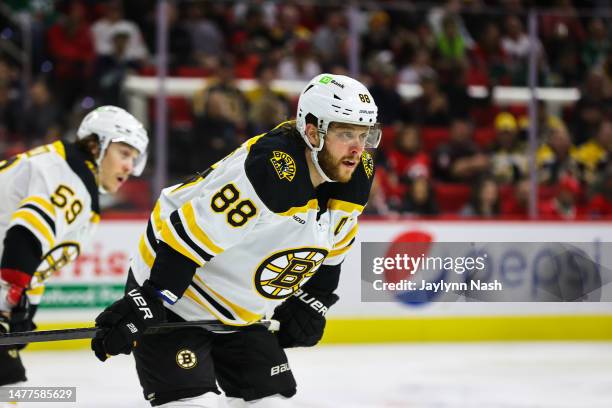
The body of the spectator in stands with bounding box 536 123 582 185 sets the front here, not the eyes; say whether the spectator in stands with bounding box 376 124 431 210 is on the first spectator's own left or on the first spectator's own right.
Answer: on the first spectator's own right

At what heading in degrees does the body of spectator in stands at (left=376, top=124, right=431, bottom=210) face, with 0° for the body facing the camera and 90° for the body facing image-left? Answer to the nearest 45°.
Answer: approximately 0°

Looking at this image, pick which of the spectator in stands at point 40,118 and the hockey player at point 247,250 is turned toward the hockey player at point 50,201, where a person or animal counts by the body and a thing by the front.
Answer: the spectator in stands

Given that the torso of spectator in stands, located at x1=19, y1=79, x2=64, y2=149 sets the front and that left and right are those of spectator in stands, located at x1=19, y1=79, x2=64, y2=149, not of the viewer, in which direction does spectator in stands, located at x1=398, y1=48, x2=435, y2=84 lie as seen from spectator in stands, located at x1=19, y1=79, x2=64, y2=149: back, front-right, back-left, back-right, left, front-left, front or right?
left

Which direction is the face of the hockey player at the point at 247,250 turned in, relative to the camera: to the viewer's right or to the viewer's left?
to the viewer's right

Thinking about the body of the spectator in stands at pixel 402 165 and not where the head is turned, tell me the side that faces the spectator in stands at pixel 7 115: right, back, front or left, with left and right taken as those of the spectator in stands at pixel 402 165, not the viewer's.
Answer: right

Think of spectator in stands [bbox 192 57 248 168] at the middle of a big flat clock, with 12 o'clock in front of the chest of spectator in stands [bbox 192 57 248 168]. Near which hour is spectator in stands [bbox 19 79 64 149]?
spectator in stands [bbox 19 79 64 149] is roughly at 3 o'clock from spectator in stands [bbox 192 57 248 168].

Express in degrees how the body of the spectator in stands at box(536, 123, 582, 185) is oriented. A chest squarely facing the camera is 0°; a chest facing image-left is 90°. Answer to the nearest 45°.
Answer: approximately 0°
